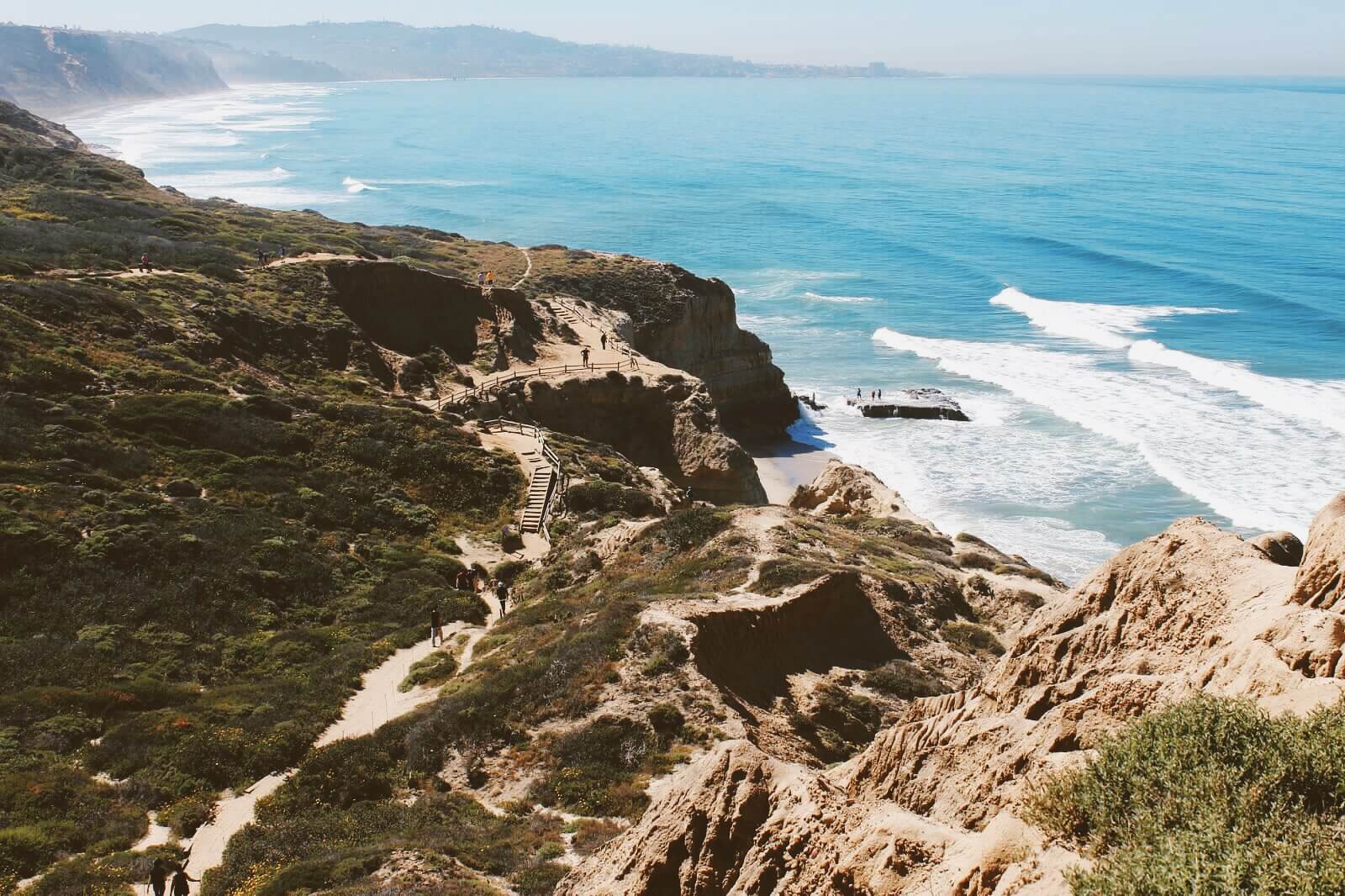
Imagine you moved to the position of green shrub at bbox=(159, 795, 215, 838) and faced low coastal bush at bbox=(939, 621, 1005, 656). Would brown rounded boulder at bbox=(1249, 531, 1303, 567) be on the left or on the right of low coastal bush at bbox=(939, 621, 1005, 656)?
right

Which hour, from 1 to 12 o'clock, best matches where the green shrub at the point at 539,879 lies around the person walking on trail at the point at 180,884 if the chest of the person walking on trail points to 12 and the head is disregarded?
The green shrub is roughly at 4 o'clock from the person walking on trail.

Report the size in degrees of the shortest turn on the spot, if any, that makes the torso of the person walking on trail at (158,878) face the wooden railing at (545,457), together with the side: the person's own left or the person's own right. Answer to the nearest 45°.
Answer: approximately 45° to the person's own right

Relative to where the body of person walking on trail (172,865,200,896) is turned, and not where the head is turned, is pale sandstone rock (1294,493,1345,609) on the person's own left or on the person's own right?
on the person's own right

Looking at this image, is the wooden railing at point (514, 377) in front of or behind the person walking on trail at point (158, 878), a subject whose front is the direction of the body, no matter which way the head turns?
in front

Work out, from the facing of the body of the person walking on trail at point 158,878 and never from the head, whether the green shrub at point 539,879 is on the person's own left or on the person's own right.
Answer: on the person's own right

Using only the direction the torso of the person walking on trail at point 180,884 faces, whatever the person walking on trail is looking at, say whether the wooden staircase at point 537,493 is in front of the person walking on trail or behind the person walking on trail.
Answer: in front

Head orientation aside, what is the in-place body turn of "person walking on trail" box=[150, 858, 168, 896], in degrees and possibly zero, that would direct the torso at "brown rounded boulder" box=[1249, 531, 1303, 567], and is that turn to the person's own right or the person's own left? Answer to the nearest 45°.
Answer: approximately 90° to the person's own right

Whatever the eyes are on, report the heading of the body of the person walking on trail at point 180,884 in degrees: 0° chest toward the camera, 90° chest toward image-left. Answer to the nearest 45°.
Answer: approximately 180°

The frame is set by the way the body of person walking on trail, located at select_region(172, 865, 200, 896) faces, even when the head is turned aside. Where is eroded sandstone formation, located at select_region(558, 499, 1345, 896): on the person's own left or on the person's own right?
on the person's own right

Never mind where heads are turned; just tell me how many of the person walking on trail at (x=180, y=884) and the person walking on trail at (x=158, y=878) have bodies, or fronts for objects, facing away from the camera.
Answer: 2

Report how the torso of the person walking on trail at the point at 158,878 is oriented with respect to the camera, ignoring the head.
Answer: away from the camera
